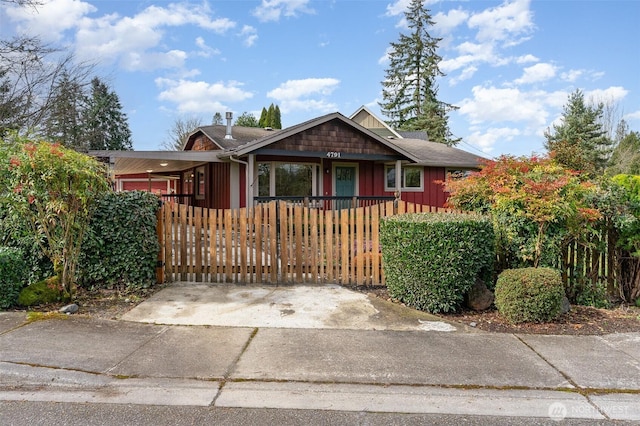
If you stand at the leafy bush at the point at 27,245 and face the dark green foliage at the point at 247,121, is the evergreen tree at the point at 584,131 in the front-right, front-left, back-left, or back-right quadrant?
front-right

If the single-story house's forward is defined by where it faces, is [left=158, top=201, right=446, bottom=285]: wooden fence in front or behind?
in front

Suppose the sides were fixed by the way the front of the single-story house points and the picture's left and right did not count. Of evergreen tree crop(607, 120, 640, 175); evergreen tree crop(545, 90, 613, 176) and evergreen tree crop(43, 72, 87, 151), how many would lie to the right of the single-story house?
1

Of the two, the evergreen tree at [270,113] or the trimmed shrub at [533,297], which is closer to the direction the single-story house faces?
the trimmed shrub

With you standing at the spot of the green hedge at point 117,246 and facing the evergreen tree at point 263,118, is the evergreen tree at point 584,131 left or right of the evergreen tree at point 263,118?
right

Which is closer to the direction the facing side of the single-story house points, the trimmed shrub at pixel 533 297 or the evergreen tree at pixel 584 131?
the trimmed shrub

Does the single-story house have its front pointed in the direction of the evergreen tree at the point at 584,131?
no

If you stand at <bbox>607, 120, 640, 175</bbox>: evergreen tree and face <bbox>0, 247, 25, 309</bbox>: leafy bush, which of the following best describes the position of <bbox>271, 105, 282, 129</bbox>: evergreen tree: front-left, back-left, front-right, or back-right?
front-right

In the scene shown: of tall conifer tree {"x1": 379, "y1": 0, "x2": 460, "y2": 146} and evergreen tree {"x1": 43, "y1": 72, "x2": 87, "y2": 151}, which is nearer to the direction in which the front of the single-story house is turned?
the evergreen tree

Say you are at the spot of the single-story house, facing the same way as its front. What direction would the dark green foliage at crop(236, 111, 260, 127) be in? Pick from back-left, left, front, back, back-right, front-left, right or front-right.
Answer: back

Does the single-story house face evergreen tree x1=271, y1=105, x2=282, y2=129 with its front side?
no

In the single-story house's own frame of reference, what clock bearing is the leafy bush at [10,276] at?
The leafy bush is roughly at 1 o'clock from the single-story house.

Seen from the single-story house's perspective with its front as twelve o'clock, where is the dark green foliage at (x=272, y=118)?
The dark green foliage is roughly at 6 o'clock from the single-story house.

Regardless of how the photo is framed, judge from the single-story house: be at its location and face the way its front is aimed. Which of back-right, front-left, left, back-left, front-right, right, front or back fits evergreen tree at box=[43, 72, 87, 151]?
right

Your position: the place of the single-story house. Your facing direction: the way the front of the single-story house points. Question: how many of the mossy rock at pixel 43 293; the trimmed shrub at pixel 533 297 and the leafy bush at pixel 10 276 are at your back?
0

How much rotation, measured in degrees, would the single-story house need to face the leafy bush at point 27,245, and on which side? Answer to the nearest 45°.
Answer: approximately 45° to its right

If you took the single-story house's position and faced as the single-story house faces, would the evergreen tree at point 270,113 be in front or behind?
behind

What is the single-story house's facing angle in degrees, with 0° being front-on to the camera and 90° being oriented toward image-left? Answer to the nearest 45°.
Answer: approximately 0°

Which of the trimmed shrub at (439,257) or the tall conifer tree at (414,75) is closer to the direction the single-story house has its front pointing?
the trimmed shrub
